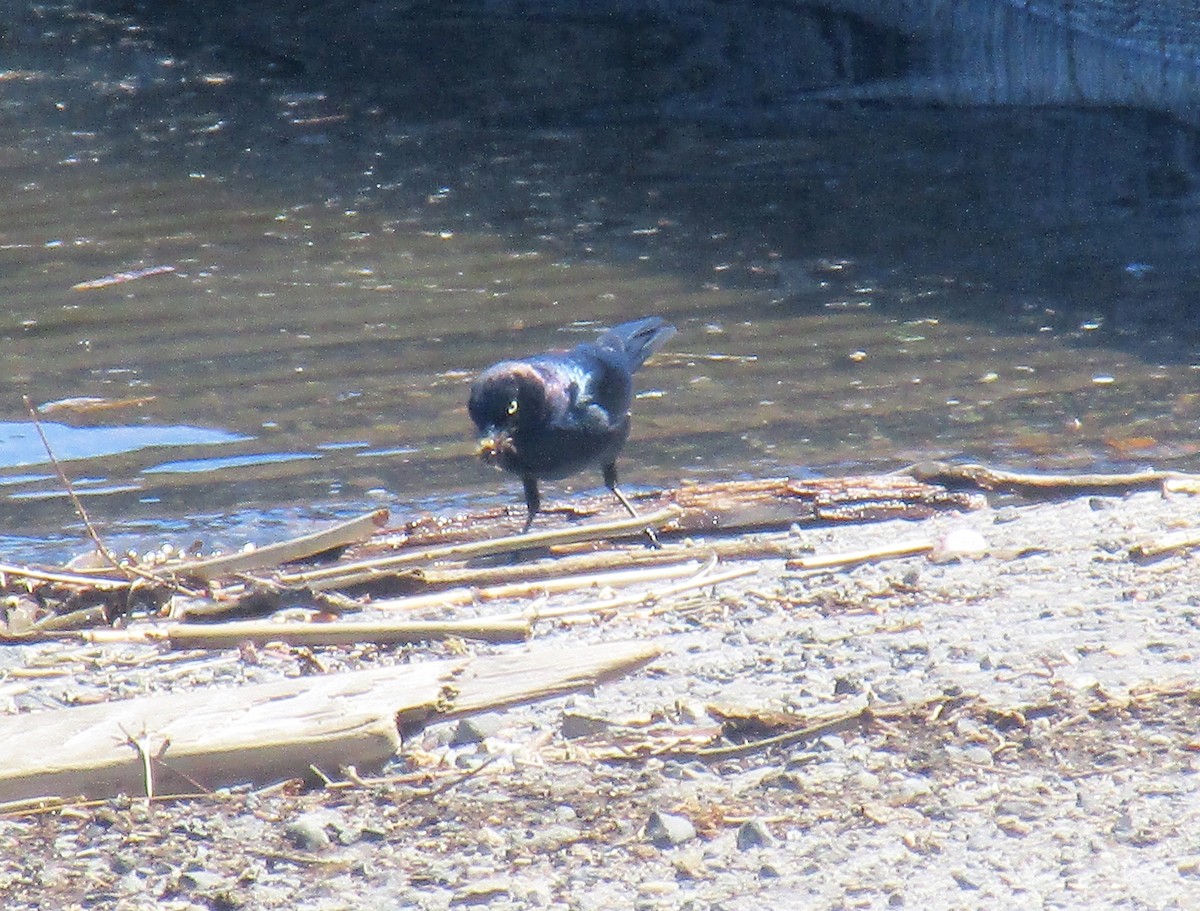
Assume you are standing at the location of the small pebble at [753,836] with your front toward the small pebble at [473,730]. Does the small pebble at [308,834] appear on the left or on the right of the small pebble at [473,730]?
left

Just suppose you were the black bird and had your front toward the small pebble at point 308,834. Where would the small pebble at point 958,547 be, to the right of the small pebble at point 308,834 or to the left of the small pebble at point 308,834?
left

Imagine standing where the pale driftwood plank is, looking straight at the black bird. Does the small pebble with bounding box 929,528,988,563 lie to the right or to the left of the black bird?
right

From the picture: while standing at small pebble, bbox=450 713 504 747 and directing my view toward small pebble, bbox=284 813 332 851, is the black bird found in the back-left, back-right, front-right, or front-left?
back-right

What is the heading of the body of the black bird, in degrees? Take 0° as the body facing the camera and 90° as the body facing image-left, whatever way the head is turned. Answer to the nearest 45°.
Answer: approximately 45°

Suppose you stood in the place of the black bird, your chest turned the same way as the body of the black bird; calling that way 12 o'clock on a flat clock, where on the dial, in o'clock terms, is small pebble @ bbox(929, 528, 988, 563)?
The small pebble is roughly at 9 o'clock from the black bird.

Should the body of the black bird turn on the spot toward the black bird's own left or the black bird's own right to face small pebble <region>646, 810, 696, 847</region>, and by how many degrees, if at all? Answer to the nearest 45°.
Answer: approximately 45° to the black bird's own left

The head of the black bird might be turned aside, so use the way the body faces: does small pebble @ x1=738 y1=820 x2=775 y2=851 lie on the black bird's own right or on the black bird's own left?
on the black bird's own left

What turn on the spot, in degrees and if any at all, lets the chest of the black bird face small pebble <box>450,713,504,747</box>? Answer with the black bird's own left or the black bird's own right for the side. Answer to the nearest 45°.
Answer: approximately 45° to the black bird's own left
